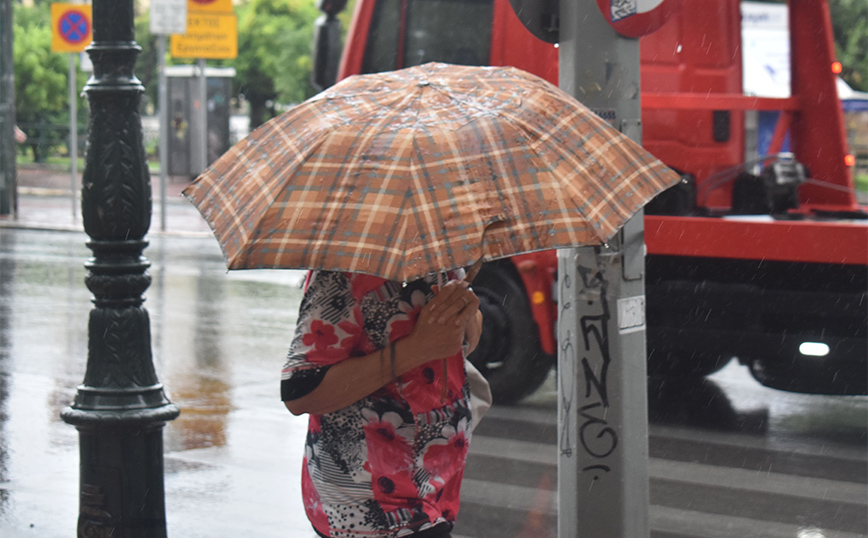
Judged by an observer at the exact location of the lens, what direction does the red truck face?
facing to the left of the viewer

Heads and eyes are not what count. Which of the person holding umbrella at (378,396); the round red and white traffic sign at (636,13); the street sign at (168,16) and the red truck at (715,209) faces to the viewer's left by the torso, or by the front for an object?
the red truck

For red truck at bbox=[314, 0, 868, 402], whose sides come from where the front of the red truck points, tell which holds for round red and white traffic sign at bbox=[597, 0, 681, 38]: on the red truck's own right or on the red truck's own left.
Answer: on the red truck's own left

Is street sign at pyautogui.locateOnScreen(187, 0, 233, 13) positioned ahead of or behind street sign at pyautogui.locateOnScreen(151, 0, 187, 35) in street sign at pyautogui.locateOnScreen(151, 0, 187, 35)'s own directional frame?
behind
